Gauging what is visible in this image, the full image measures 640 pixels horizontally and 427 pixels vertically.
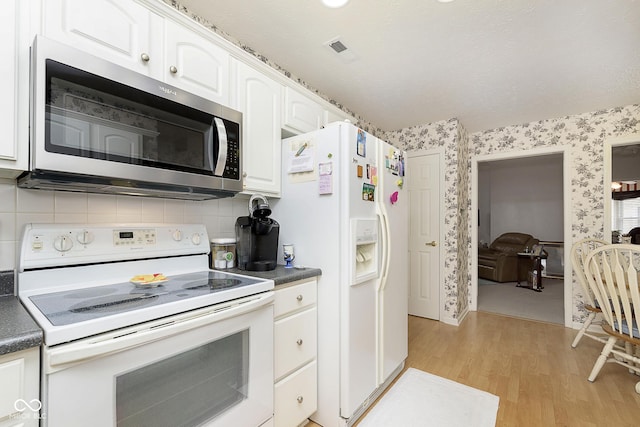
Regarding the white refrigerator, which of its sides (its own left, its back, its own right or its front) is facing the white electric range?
right

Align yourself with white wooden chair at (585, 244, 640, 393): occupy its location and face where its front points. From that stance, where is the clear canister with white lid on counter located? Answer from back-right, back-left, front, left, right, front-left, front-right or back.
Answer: back

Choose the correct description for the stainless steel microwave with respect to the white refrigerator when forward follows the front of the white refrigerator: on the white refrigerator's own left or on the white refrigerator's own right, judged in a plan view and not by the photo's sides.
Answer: on the white refrigerator's own right

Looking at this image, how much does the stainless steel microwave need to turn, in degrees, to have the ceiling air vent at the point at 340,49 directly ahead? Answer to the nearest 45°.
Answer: approximately 45° to its left

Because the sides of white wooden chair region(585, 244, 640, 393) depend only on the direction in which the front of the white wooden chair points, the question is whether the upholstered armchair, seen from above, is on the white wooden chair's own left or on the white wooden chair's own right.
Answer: on the white wooden chair's own left

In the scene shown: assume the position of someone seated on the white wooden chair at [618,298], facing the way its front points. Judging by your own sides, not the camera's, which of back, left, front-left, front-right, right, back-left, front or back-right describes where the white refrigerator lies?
back

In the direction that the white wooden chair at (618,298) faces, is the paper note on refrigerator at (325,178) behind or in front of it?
behind

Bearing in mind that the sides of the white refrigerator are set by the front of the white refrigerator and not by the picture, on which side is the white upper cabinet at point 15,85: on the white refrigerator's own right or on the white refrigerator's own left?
on the white refrigerator's own right
